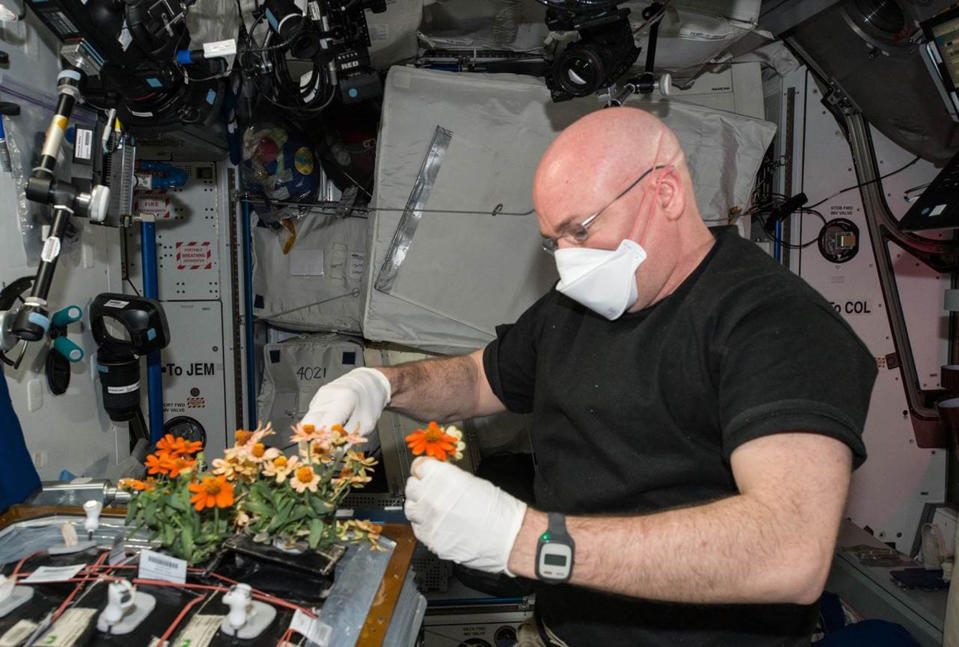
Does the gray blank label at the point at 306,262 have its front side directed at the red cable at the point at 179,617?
yes

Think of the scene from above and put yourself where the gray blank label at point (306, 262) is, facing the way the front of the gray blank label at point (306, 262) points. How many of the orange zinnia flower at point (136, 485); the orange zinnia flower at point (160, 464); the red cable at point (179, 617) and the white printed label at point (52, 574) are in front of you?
4

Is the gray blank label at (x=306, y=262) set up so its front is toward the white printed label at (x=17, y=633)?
yes

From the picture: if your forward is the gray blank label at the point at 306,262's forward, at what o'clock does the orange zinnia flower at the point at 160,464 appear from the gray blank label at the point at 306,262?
The orange zinnia flower is roughly at 12 o'clock from the gray blank label.

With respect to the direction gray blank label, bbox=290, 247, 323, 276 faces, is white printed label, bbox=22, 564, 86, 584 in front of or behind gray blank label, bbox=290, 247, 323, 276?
in front

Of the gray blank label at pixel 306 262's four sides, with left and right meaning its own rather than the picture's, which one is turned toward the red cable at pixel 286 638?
front

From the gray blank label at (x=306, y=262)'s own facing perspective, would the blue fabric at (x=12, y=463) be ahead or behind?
ahead

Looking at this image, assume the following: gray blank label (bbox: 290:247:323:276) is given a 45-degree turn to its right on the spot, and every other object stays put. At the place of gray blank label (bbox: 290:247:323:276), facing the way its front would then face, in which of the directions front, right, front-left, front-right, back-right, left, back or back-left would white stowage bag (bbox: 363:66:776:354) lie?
left

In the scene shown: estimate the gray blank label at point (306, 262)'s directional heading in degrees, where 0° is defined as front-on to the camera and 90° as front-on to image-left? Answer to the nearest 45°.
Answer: approximately 0°

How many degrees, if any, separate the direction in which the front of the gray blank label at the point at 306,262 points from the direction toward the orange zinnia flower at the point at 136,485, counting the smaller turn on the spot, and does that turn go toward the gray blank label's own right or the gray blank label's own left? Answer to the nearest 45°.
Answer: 0° — it already faces it
